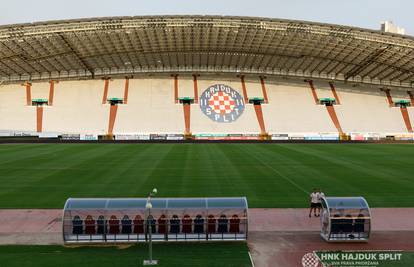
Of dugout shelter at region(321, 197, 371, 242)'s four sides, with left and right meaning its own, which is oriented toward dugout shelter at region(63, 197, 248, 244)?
left

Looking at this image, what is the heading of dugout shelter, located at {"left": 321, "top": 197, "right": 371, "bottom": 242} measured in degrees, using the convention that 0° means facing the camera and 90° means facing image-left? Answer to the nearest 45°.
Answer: approximately 180°
